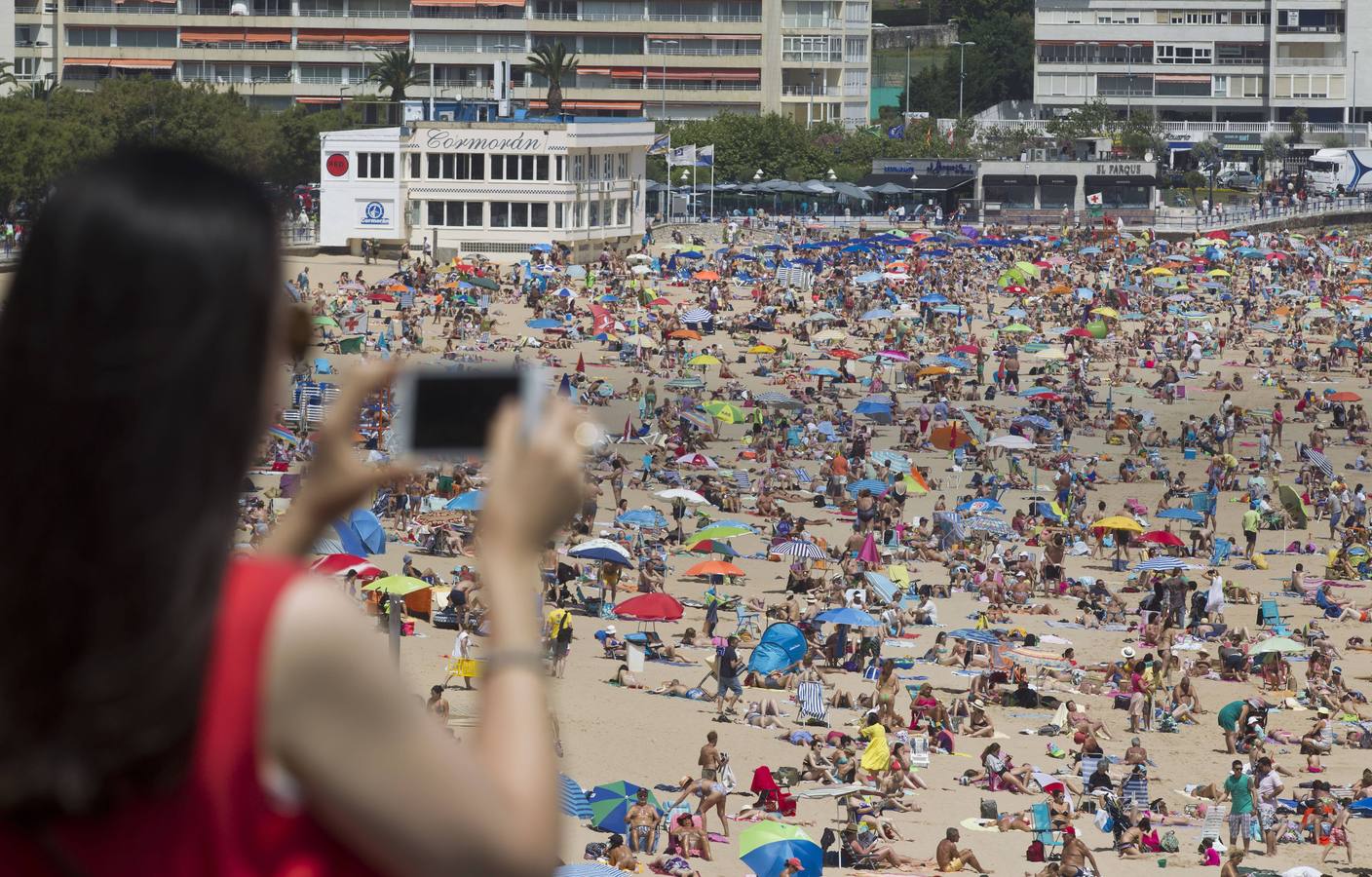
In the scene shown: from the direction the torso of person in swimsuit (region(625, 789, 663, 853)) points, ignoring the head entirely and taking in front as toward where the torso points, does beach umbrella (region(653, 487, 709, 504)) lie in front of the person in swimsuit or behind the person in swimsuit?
behind

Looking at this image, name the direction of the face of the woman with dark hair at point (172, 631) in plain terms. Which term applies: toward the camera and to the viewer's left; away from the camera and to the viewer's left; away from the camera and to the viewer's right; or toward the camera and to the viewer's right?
away from the camera and to the viewer's right

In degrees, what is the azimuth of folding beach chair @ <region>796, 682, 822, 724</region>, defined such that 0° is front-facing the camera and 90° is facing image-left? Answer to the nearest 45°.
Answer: approximately 315°

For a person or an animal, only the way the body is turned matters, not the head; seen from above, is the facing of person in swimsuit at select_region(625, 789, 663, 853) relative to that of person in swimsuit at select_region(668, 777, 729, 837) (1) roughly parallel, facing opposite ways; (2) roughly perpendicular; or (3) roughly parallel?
roughly perpendicular

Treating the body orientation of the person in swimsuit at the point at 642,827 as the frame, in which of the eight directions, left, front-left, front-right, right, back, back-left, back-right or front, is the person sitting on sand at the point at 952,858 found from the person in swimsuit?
left

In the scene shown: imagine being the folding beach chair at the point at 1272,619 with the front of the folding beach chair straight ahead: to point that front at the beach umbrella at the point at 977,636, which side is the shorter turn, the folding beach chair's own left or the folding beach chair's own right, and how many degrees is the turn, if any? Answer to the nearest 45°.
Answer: approximately 90° to the folding beach chair's own right

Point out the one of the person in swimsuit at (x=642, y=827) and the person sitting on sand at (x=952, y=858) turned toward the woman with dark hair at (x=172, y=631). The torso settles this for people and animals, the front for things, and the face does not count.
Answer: the person in swimsuit

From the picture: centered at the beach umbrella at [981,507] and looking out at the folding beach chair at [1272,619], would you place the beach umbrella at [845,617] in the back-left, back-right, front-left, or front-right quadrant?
front-right

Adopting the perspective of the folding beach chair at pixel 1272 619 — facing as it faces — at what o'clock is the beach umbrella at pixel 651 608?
The beach umbrella is roughly at 3 o'clock from the folding beach chair.
